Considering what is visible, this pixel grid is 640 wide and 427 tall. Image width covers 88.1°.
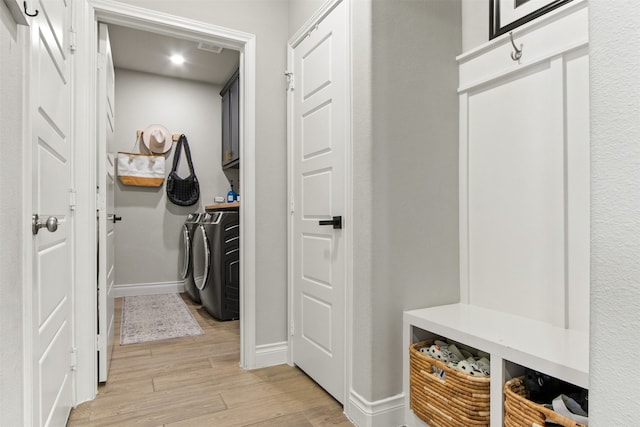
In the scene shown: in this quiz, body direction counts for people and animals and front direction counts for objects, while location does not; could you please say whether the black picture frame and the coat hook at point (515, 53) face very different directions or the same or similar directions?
same or similar directions

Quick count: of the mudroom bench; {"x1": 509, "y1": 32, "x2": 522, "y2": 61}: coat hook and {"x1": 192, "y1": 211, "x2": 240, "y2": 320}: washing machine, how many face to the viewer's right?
0

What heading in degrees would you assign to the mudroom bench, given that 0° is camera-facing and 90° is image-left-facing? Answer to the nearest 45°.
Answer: approximately 45°

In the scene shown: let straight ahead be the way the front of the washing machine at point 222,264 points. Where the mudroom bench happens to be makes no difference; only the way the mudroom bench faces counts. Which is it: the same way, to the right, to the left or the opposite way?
the same way

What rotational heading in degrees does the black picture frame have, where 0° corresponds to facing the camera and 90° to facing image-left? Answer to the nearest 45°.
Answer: approximately 45°

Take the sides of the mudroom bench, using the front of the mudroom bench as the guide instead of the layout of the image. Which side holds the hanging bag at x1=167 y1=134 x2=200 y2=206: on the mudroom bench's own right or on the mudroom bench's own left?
on the mudroom bench's own right

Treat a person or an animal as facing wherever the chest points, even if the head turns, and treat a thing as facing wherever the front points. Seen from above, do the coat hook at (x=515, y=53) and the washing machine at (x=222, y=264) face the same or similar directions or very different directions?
same or similar directions

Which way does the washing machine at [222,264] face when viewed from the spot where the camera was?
facing to the left of the viewer

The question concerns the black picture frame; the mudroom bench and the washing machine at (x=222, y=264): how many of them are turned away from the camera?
0
